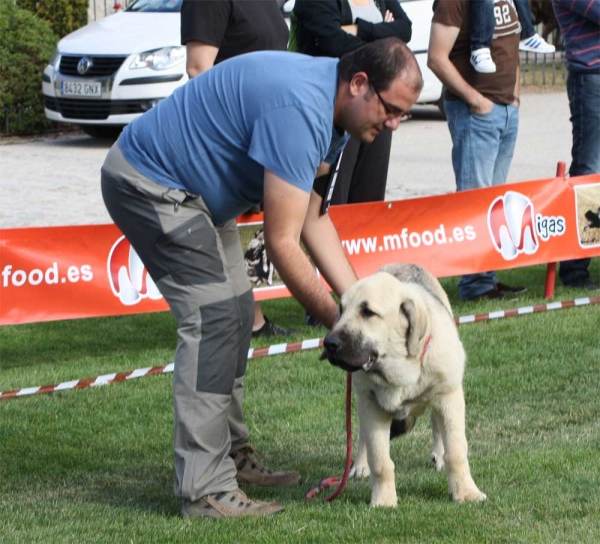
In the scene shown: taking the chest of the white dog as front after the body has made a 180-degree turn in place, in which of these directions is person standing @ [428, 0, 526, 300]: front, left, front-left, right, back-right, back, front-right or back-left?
front

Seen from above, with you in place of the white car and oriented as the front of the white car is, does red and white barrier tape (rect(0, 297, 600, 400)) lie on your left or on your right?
on your left

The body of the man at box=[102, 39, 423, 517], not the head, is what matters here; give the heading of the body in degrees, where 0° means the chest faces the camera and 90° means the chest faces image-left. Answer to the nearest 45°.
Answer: approximately 270°

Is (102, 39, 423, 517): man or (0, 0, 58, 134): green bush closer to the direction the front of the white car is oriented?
the man

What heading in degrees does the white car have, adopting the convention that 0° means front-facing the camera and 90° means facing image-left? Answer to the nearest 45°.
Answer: approximately 45°

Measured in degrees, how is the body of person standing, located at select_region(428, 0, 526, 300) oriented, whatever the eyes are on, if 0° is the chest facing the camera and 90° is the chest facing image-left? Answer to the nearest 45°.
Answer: approximately 315°

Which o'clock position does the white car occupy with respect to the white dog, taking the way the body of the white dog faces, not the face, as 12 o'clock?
The white car is roughly at 5 o'clock from the white dog.

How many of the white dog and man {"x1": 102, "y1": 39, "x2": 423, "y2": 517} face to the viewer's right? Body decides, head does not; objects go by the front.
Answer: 1

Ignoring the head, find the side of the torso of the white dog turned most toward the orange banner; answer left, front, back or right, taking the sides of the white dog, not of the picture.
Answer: back

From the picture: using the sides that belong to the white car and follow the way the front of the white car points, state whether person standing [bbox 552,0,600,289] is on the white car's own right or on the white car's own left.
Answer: on the white car's own left

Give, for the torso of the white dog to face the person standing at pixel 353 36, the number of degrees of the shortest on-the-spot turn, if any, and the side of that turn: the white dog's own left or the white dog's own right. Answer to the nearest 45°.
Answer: approximately 180°

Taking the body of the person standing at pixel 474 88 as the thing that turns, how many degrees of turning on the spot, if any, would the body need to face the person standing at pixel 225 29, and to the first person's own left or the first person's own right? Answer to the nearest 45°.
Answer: approximately 90° to the first person's own right
